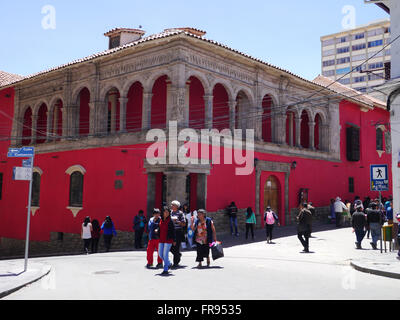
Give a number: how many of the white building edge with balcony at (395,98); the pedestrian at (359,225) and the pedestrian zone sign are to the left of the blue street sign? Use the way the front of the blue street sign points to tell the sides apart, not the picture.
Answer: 3

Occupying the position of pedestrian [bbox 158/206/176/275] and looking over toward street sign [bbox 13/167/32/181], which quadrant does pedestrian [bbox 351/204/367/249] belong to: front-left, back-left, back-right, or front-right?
back-right

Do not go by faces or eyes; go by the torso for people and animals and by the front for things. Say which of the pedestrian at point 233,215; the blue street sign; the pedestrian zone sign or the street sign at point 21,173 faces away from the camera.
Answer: the pedestrian

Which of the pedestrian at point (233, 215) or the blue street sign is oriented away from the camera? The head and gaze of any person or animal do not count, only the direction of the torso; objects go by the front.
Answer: the pedestrian

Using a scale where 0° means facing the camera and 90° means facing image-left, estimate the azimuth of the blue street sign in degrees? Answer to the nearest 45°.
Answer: approximately 0°

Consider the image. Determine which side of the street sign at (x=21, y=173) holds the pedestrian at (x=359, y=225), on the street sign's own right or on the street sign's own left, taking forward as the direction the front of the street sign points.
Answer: on the street sign's own left

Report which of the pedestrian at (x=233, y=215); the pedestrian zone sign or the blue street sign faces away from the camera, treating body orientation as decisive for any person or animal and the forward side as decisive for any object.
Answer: the pedestrian
